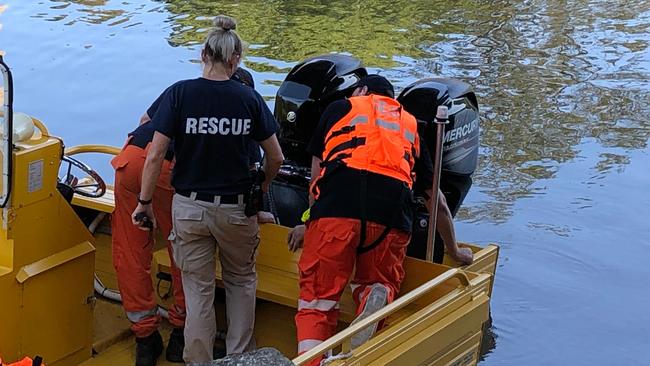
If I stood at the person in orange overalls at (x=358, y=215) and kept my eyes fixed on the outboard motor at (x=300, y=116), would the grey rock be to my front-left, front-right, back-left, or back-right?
back-left

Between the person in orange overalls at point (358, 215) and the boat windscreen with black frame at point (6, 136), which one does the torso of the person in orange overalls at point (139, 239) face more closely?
the person in orange overalls

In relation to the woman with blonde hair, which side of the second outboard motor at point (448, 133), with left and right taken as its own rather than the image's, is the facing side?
front

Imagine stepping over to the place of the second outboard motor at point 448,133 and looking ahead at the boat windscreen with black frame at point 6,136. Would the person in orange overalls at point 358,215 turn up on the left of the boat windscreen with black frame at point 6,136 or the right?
left

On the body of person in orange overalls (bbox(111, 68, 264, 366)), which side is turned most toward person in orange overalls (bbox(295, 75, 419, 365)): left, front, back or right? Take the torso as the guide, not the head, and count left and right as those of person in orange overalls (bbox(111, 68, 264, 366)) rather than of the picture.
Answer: right

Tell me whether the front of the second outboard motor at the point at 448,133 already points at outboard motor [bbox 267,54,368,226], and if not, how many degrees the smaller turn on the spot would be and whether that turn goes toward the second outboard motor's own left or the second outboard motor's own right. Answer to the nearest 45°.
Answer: approximately 45° to the second outboard motor's own right

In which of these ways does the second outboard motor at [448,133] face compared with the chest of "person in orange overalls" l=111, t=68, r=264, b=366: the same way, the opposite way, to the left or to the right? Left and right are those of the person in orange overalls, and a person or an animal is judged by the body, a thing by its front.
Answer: the opposite way

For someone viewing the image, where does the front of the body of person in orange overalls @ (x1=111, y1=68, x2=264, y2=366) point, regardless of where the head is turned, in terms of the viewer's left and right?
facing away from the viewer and to the right of the viewer

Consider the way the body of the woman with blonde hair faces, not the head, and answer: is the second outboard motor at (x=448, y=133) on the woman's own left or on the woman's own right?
on the woman's own right

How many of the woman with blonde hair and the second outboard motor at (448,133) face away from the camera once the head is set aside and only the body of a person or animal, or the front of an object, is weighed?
1

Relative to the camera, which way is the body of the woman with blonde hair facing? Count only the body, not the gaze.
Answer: away from the camera

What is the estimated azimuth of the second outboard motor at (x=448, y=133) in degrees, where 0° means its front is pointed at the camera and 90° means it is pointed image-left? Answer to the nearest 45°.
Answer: approximately 45°

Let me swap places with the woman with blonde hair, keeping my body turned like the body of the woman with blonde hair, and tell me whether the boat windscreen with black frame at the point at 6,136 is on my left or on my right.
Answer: on my left

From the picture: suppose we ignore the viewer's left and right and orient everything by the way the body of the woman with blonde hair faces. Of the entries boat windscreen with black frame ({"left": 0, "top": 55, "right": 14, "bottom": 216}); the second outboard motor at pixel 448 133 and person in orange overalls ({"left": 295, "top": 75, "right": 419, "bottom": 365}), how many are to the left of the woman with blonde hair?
1

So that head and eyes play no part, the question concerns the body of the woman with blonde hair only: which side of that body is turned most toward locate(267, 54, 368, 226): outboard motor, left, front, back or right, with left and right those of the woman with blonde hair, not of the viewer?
front

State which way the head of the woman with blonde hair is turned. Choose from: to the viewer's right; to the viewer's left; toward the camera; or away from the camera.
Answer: away from the camera
